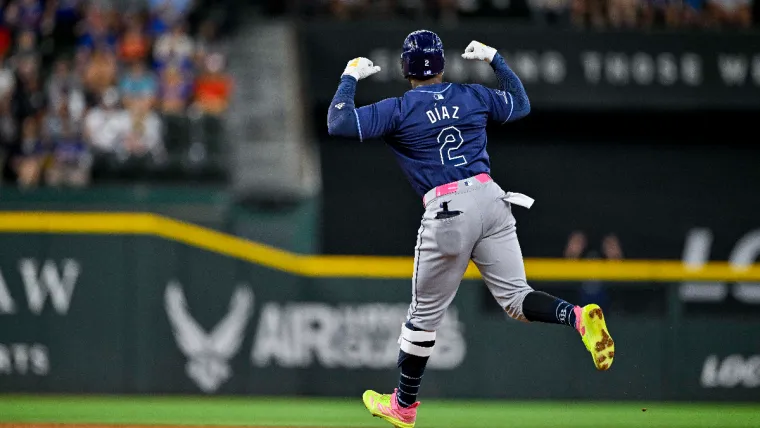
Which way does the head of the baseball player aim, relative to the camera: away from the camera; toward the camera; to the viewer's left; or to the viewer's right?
away from the camera

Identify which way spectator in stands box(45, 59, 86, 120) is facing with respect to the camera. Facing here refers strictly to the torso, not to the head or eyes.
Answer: toward the camera

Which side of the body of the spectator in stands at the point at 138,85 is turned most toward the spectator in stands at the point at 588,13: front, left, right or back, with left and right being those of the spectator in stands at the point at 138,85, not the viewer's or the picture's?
left

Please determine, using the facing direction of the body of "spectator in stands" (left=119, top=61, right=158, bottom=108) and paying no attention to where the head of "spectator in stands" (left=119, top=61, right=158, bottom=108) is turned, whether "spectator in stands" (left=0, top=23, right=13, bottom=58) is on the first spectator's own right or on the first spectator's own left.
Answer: on the first spectator's own right

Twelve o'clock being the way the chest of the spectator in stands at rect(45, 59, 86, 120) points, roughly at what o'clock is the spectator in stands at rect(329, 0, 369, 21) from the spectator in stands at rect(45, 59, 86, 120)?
the spectator in stands at rect(329, 0, 369, 21) is roughly at 9 o'clock from the spectator in stands at rect(45, 59, 86, 120).

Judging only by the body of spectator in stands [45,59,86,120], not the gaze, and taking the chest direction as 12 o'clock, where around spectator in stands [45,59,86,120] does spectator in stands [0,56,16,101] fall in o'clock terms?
spectator in stands [0,56,16,101] is roughly at 4 o'clock from spectator in stands [45,59,86,120].

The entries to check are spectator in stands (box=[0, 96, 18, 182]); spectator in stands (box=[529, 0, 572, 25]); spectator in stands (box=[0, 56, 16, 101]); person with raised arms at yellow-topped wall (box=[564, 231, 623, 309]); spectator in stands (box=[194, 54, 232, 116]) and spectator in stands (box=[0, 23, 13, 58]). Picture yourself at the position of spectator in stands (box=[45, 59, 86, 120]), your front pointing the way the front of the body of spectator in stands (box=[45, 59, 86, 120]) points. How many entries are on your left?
3

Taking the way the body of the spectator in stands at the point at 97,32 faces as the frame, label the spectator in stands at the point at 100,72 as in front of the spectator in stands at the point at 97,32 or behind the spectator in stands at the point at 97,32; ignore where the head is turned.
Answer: in front

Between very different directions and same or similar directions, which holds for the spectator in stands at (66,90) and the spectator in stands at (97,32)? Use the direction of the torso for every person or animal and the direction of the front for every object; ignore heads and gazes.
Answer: same or similar directions

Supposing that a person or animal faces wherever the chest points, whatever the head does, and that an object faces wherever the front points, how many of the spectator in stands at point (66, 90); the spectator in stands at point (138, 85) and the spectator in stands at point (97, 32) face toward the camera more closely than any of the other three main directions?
3

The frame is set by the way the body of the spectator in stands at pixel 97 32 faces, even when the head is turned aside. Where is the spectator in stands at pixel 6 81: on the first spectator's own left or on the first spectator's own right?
on the first spectator's own right

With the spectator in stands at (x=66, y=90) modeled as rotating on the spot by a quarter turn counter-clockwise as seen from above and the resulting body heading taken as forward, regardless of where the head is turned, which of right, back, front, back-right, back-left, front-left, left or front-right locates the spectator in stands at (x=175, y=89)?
front

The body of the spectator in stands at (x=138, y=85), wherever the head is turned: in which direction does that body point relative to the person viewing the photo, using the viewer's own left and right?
facing the viewer

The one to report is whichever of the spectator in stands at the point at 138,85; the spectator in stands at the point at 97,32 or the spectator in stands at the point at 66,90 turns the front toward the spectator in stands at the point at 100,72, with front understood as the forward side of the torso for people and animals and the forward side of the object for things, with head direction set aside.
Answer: the spectator in stands at the point at 97,32

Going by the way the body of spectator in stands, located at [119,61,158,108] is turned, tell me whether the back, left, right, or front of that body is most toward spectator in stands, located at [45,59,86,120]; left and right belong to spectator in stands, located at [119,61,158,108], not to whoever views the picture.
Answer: right
